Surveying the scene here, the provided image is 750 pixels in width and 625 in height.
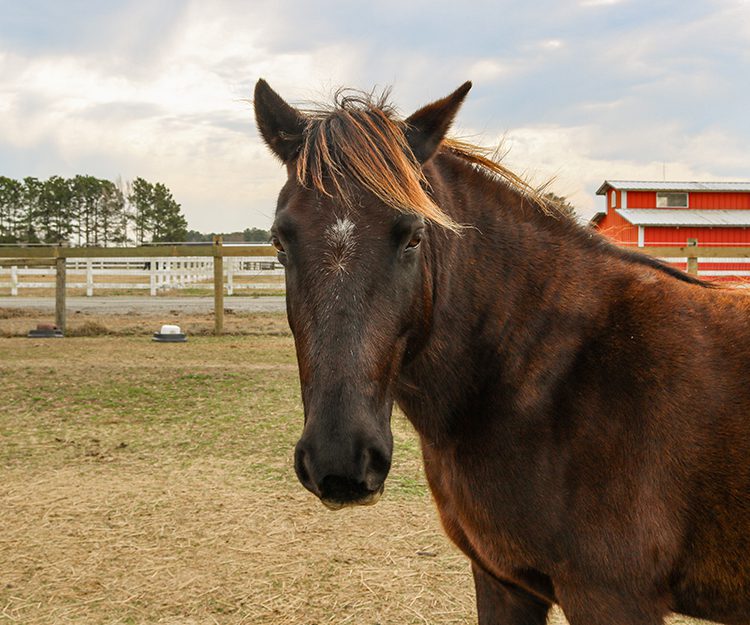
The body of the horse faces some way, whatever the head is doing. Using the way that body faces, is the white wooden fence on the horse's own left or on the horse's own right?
on the horse's own right

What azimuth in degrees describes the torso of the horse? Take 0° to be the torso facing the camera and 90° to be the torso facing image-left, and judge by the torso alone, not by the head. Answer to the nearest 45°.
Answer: approximately 45°

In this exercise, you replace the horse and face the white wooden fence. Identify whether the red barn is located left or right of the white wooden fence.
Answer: right

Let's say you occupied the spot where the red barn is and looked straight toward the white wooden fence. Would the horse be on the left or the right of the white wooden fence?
left
